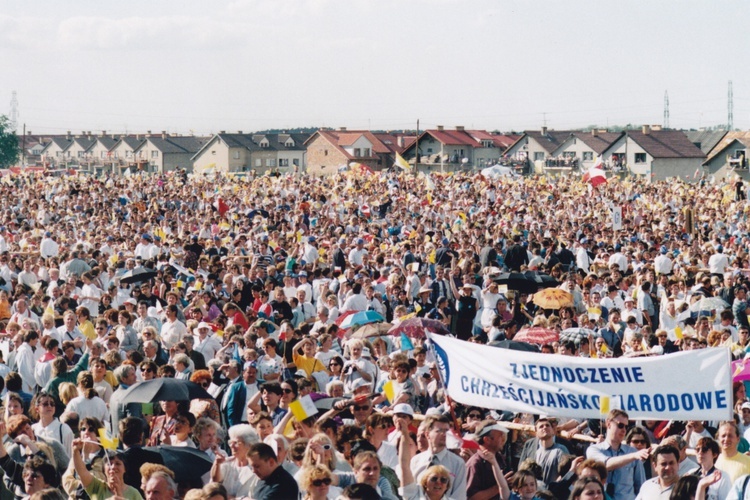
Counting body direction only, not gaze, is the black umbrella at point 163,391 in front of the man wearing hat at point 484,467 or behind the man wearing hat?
behind

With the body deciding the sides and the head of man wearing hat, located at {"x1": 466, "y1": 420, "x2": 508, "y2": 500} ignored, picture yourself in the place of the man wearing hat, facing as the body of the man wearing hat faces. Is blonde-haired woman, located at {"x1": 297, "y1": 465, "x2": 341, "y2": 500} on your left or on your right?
on your right

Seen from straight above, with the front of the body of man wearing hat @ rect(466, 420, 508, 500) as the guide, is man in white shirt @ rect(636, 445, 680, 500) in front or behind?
in front
